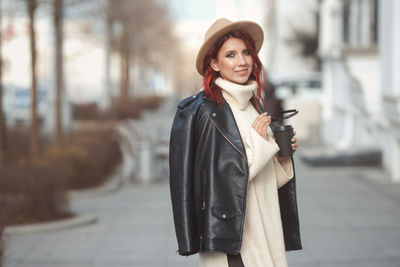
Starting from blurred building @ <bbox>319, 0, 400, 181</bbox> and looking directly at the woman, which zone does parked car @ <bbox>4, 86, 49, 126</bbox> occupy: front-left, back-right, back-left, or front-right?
back-right

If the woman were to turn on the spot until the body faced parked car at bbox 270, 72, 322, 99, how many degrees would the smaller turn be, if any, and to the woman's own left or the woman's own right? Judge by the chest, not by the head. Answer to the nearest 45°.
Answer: approximately 135° to the woman's own left

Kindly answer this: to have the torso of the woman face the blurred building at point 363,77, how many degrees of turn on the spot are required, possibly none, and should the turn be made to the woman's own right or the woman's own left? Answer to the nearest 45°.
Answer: approximately 135° to the woman's own left

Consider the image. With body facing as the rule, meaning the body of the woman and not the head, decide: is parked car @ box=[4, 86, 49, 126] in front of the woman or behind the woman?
behind

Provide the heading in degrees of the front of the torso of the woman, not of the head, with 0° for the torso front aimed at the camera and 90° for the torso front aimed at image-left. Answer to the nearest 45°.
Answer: approximately 315°
